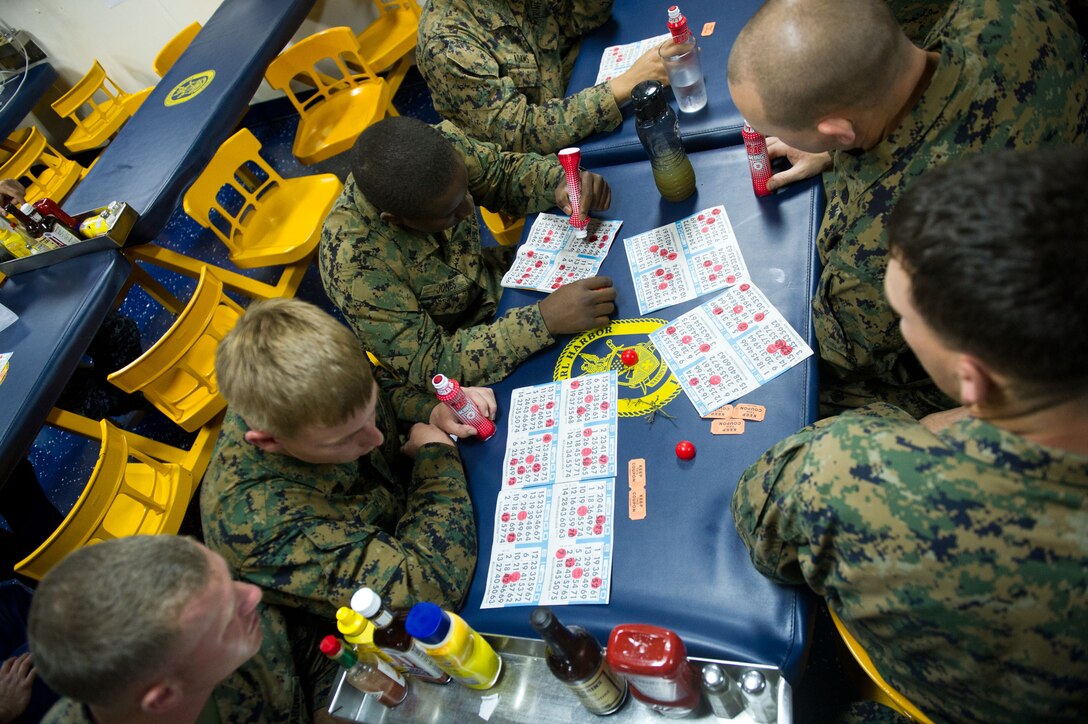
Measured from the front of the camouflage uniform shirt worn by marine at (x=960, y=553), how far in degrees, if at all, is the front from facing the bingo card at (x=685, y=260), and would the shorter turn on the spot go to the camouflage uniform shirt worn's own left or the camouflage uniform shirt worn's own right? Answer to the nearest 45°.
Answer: approximately 45° to the camouflage uniform shirt worn's own right

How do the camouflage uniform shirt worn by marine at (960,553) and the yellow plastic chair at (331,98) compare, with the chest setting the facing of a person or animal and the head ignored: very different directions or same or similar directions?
very different directions

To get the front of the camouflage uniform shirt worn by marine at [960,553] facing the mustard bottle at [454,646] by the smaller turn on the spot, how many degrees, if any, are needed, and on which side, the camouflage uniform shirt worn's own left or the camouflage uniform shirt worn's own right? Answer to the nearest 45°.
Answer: approximately 45° to the camouflage uniform shirt worn's own left

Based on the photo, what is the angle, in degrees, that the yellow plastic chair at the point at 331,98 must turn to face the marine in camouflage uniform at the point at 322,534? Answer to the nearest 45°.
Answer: approximately 45° to its right

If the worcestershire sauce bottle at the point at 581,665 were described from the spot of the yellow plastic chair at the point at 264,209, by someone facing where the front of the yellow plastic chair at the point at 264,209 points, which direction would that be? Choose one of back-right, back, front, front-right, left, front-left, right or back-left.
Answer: front-right

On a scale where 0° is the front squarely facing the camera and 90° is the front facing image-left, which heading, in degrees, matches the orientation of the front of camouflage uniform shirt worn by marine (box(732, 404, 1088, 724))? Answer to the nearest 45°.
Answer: approximately 135°

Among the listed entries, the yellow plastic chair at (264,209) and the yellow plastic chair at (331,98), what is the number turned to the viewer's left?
0

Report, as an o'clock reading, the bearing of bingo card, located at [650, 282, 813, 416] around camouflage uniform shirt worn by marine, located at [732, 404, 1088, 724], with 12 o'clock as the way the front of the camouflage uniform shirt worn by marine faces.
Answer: The bingo card is roughly at 1 o'clock from the camouflage uniform shirt worn by marine.

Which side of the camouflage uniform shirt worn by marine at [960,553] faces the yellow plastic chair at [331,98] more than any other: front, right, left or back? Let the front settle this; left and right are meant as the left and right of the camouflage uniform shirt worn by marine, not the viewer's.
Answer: front

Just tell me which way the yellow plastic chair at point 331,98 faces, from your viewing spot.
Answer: facing the viewer and to the right of the viewer

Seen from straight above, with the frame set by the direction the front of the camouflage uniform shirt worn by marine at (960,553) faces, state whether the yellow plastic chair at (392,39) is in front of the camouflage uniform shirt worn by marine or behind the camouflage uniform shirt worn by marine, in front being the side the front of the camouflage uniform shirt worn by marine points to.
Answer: in front

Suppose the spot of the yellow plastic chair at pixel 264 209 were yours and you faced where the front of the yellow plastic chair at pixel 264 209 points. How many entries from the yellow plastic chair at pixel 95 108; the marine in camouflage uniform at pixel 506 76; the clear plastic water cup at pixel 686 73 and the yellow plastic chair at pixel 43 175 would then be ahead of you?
2

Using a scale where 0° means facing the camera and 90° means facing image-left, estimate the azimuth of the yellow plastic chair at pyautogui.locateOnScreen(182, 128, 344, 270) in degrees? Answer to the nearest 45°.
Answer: approximately 315°

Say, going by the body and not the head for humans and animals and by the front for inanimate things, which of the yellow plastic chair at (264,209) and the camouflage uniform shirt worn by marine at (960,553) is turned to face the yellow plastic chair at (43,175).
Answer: the camouflage uniform shirt worn by marine

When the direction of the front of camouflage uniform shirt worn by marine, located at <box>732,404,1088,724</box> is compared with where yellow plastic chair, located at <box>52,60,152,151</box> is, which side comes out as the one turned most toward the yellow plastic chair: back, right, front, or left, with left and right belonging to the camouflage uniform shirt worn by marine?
front
